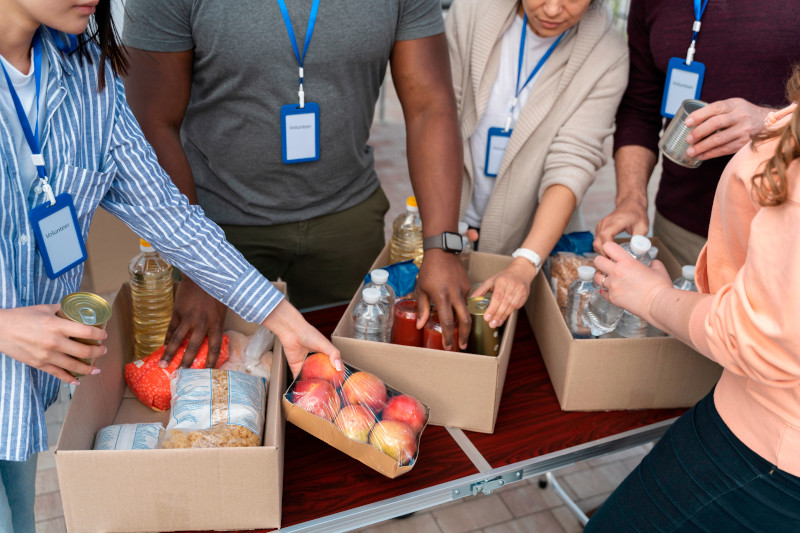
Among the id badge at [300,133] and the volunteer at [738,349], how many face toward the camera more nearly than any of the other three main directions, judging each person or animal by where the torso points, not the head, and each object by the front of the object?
1

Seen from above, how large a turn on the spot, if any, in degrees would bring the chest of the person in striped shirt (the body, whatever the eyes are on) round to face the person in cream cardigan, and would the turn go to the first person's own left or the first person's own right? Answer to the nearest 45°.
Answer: approximately 90° to the first person's own left

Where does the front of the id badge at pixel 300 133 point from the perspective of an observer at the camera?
facing the viewer

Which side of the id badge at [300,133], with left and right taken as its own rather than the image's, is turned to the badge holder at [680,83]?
left

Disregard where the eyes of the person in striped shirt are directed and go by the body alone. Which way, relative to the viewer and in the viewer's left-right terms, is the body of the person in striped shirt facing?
facing the viewer and to the right of the viewer

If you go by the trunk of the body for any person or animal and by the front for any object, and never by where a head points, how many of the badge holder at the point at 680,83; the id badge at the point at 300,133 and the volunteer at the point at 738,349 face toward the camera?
2

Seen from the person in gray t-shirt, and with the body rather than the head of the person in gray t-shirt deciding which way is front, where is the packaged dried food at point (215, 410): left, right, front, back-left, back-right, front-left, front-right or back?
front

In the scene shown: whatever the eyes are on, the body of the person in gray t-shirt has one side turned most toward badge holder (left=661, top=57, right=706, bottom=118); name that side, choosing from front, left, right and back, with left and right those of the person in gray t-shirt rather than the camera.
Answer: left

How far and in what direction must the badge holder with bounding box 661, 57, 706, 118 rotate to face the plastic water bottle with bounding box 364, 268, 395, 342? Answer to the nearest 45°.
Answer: approximately 45° to its right

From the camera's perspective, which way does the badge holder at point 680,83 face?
toward the camera

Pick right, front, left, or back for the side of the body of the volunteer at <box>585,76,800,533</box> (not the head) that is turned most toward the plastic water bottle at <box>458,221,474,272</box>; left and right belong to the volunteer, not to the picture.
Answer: front

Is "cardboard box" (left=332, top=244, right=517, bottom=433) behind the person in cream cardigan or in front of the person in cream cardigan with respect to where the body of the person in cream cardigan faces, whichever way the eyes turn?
in front
